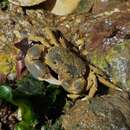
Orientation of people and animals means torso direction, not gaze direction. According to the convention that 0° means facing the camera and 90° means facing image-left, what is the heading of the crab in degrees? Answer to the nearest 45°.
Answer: approximately 45°

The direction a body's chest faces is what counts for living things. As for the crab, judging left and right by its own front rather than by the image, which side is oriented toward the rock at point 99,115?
left
